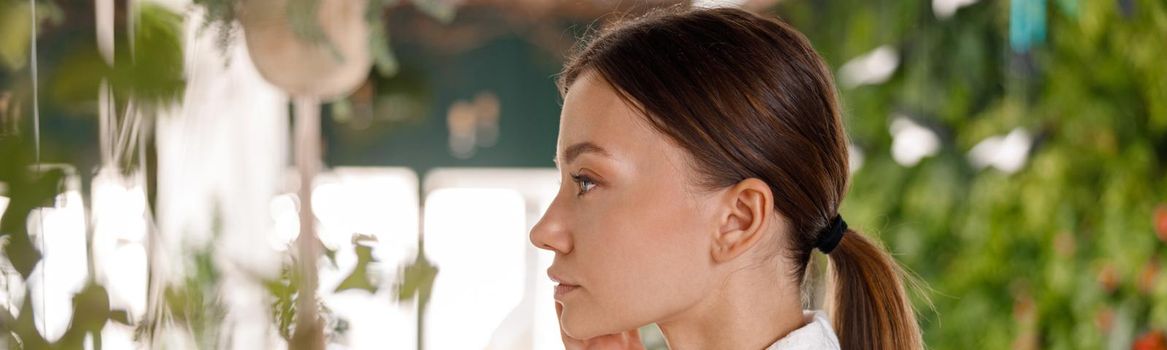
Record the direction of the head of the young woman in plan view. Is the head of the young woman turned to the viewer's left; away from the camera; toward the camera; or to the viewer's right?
to the viewer's left

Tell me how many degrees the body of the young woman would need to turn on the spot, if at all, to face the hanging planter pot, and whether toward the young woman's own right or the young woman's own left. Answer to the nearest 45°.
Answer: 0° — they already face it

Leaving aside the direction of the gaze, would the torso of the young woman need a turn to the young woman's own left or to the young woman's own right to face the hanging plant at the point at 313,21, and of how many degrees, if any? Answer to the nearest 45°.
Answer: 0° — they already face it

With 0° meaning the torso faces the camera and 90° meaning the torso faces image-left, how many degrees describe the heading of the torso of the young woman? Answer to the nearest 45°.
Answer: approximately 90°
